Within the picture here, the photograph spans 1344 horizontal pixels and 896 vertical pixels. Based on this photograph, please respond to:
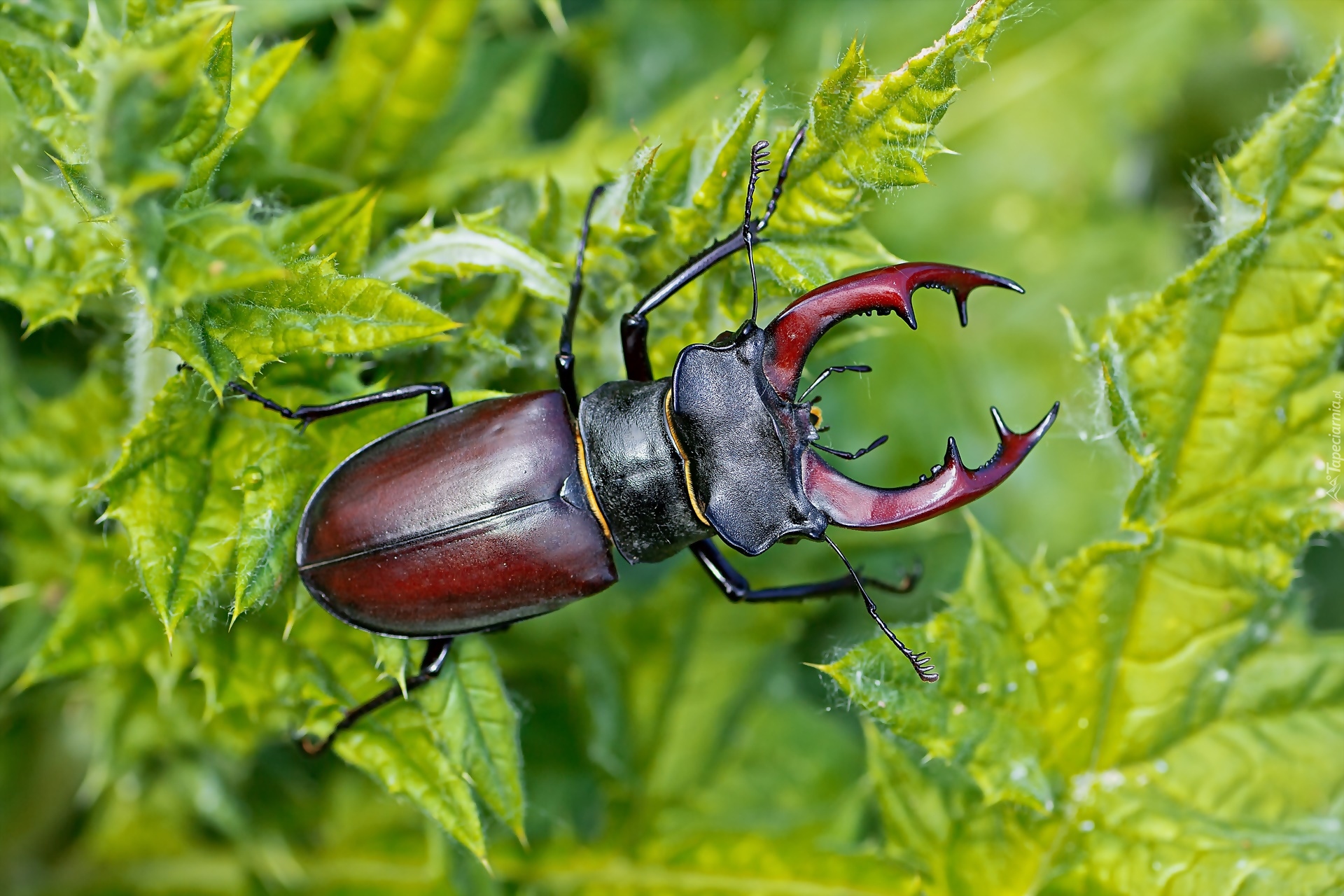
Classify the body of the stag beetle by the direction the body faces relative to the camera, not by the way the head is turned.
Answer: to the viewer's right
